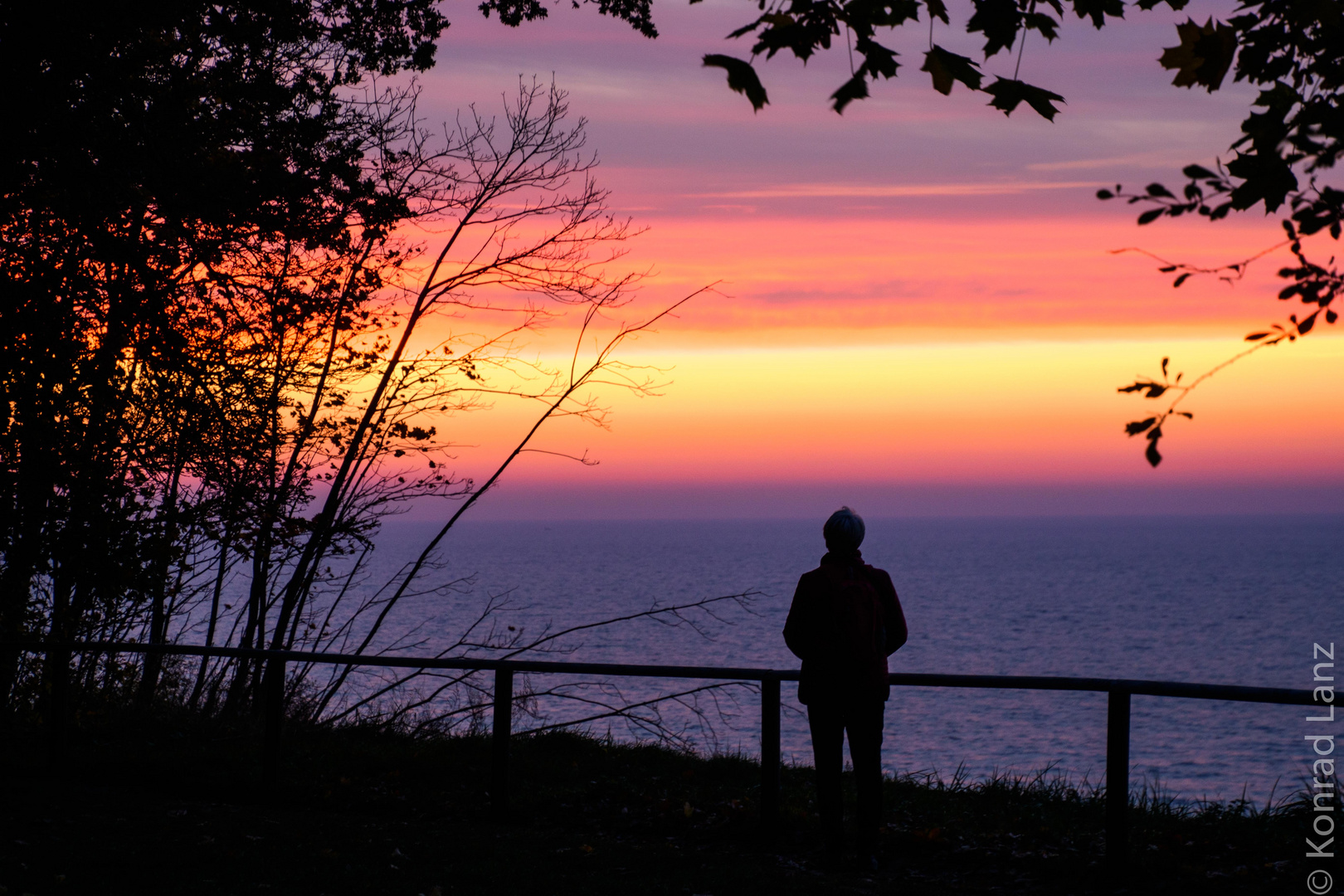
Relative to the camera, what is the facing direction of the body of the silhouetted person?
away from the camera

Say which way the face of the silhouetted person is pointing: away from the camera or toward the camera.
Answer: away from the camera
